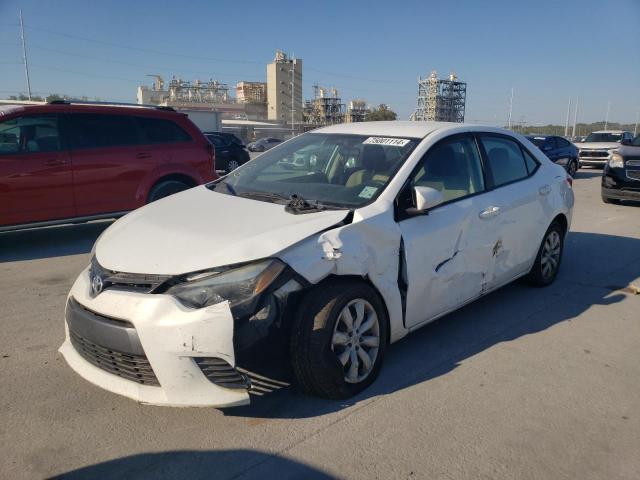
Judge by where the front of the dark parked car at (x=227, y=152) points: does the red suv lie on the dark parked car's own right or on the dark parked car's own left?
on the dark parked car's own left

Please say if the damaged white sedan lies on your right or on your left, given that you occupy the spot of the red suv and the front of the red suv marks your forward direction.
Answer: on your left

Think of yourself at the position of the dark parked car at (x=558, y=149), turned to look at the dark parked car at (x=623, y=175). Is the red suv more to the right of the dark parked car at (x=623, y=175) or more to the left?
right

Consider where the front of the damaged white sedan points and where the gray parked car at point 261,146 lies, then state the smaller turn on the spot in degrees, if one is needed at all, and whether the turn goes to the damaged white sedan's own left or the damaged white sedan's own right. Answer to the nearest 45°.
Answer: approximately 135° to the damaged white sedan's own right

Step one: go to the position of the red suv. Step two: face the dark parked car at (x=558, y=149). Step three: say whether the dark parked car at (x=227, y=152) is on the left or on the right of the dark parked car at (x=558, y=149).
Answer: left

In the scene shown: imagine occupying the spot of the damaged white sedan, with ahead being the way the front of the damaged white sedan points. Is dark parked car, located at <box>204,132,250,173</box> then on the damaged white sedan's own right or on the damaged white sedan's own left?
on the damaged white sedan's own right

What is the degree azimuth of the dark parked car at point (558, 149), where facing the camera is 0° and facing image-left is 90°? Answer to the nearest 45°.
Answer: approximately 45°

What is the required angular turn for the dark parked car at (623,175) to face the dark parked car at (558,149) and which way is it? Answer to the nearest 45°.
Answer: approximately 135° to its right

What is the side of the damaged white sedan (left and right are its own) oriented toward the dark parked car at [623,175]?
back
